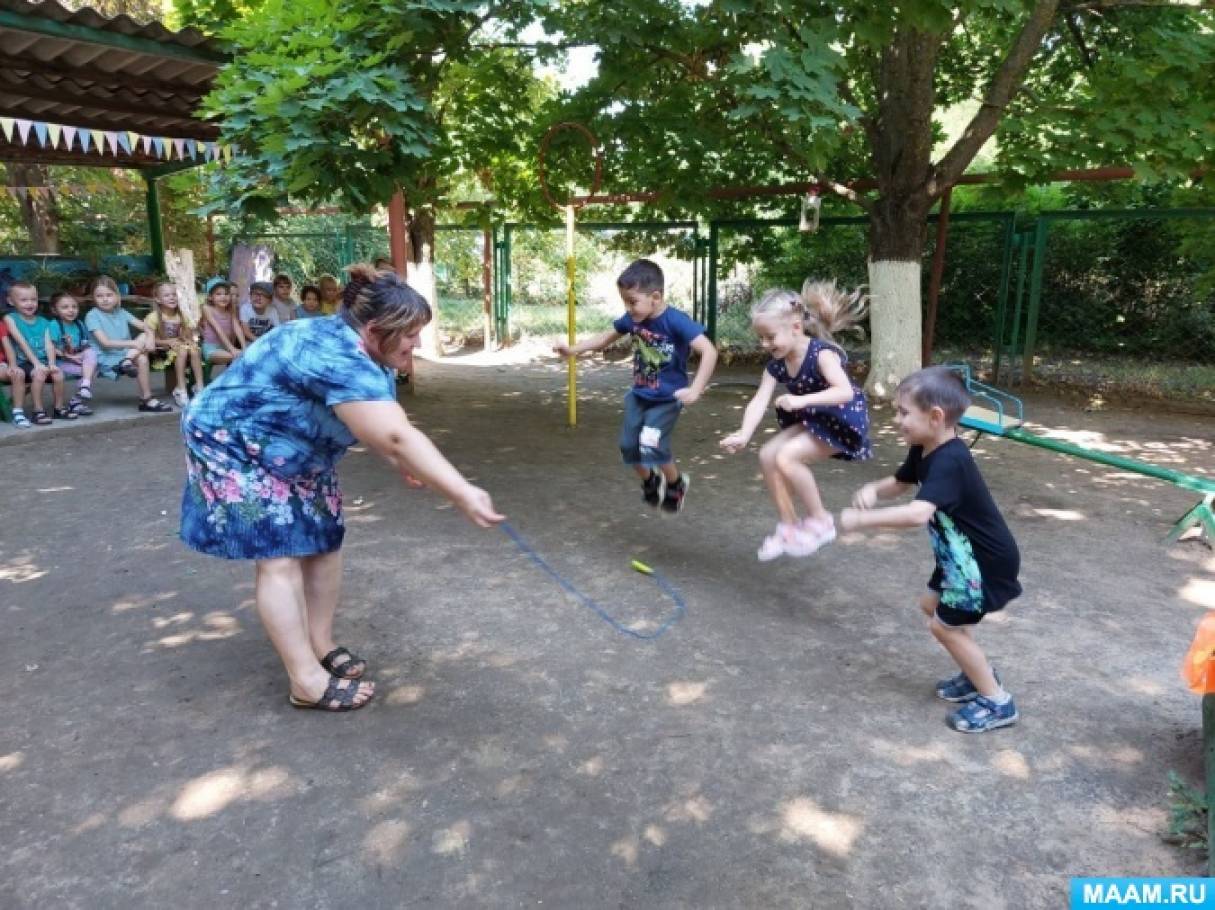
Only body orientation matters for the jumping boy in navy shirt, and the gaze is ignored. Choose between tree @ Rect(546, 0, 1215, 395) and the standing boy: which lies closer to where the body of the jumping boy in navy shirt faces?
the standing boy

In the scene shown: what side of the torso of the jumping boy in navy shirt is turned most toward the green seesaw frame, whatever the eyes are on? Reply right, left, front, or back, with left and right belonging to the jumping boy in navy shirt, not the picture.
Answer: left

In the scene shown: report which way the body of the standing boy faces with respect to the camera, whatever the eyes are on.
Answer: to the viewer's left

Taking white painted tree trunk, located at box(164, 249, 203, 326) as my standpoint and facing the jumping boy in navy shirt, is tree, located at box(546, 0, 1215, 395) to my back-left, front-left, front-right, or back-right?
front-left

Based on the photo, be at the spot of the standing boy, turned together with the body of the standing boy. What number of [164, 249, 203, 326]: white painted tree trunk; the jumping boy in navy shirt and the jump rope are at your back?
0

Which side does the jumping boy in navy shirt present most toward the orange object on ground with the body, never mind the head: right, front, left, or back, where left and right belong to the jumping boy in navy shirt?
left

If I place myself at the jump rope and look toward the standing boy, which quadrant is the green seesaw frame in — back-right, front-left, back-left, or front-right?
front-left

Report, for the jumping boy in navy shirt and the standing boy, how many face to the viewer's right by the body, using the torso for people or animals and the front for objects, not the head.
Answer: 0

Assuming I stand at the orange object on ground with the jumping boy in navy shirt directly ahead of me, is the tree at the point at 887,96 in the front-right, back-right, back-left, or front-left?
front-right

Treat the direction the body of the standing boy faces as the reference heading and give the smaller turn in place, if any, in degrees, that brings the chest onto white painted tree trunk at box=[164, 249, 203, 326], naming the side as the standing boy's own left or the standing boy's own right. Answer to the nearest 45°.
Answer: approximately 45° to the standing boy's own right

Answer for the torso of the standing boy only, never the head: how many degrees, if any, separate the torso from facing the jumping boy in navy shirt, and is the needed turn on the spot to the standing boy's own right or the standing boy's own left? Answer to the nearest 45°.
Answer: approximately 45° to the standing boy's own right

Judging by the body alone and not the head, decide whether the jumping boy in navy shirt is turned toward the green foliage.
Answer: no

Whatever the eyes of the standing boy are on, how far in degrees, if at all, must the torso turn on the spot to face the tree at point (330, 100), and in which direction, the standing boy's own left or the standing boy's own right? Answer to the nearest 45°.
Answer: approximately 45° to the standing boy's own right

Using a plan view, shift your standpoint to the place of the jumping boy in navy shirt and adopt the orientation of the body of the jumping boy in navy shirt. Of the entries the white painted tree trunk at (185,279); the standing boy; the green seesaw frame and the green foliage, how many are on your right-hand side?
1

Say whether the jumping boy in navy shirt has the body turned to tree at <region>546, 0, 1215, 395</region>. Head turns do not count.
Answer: no
